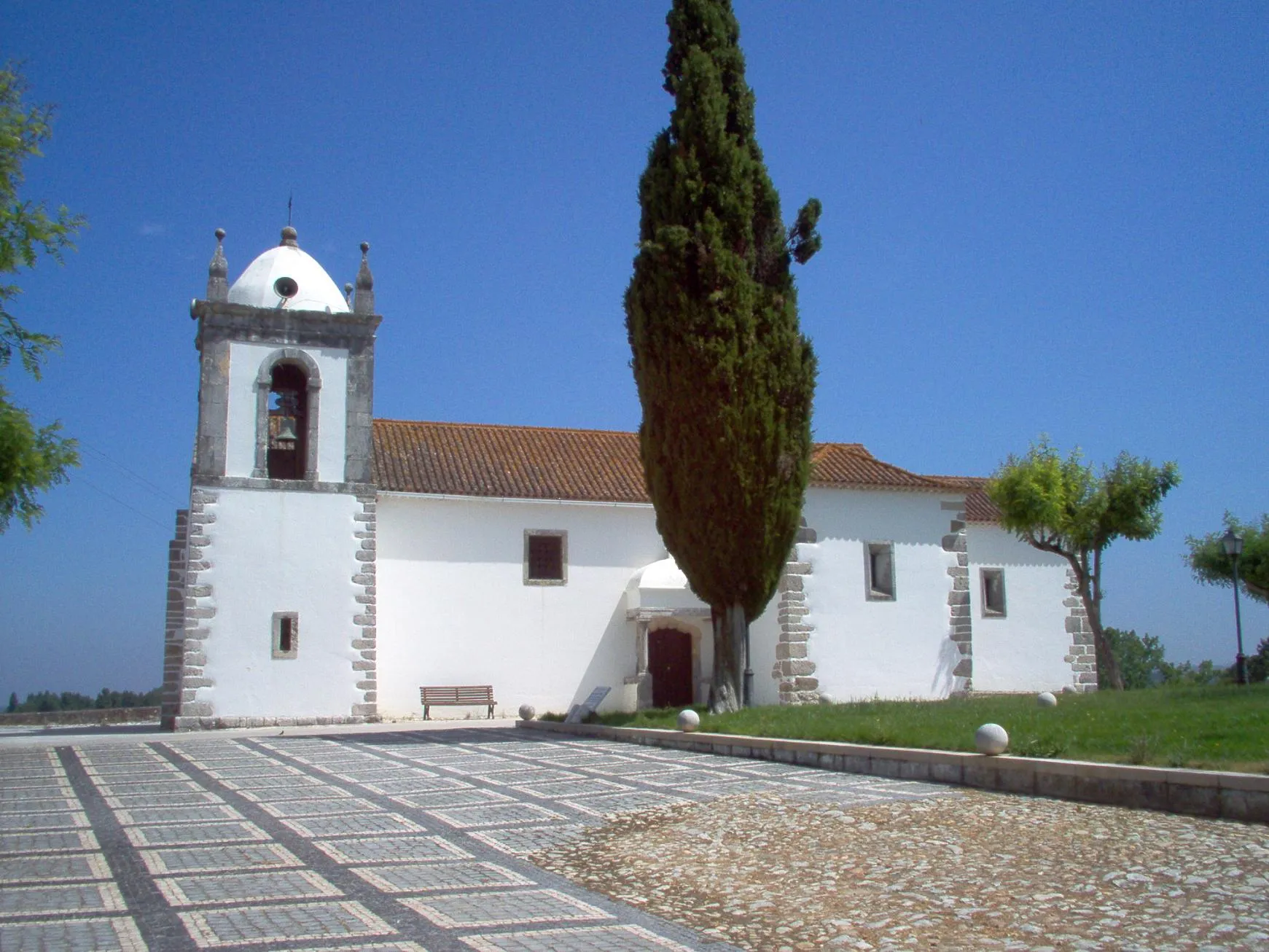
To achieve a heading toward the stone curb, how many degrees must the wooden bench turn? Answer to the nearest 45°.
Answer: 0° — it already faces it

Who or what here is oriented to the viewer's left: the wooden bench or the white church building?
the white church building

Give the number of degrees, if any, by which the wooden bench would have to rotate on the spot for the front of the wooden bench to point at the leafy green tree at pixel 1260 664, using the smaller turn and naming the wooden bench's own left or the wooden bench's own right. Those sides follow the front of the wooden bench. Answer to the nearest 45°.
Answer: approximately 90° to the wooden bench's own left

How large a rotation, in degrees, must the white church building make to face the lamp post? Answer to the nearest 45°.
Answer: approximately 90° to its left

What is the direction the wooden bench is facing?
toward the camera

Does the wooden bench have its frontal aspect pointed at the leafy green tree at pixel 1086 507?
no

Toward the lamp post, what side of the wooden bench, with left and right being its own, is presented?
left

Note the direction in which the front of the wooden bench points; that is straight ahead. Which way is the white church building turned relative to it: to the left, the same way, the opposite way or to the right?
to the right

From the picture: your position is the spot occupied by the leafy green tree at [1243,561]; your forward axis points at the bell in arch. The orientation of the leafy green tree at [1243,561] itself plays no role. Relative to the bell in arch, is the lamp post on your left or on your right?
left
